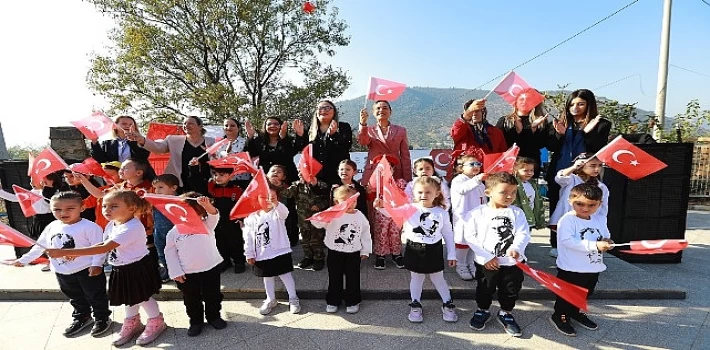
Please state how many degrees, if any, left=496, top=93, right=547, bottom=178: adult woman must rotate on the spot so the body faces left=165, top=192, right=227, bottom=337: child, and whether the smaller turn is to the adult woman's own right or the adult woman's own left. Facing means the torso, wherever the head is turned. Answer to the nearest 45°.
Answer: approximately 45° to the adult woman's own right

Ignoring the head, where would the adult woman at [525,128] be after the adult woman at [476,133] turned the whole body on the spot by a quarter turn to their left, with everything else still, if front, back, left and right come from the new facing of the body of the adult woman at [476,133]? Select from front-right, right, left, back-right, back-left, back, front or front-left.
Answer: front-left

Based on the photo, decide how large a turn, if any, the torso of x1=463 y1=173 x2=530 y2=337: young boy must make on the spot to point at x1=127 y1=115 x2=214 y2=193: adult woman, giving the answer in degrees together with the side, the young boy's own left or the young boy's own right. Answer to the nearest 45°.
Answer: approximately 90° to the young boy's own right

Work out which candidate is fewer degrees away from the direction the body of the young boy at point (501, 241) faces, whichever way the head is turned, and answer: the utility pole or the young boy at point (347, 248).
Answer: the young boy

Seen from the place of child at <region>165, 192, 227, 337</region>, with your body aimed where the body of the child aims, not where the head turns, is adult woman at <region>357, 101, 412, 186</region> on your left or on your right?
on your left
